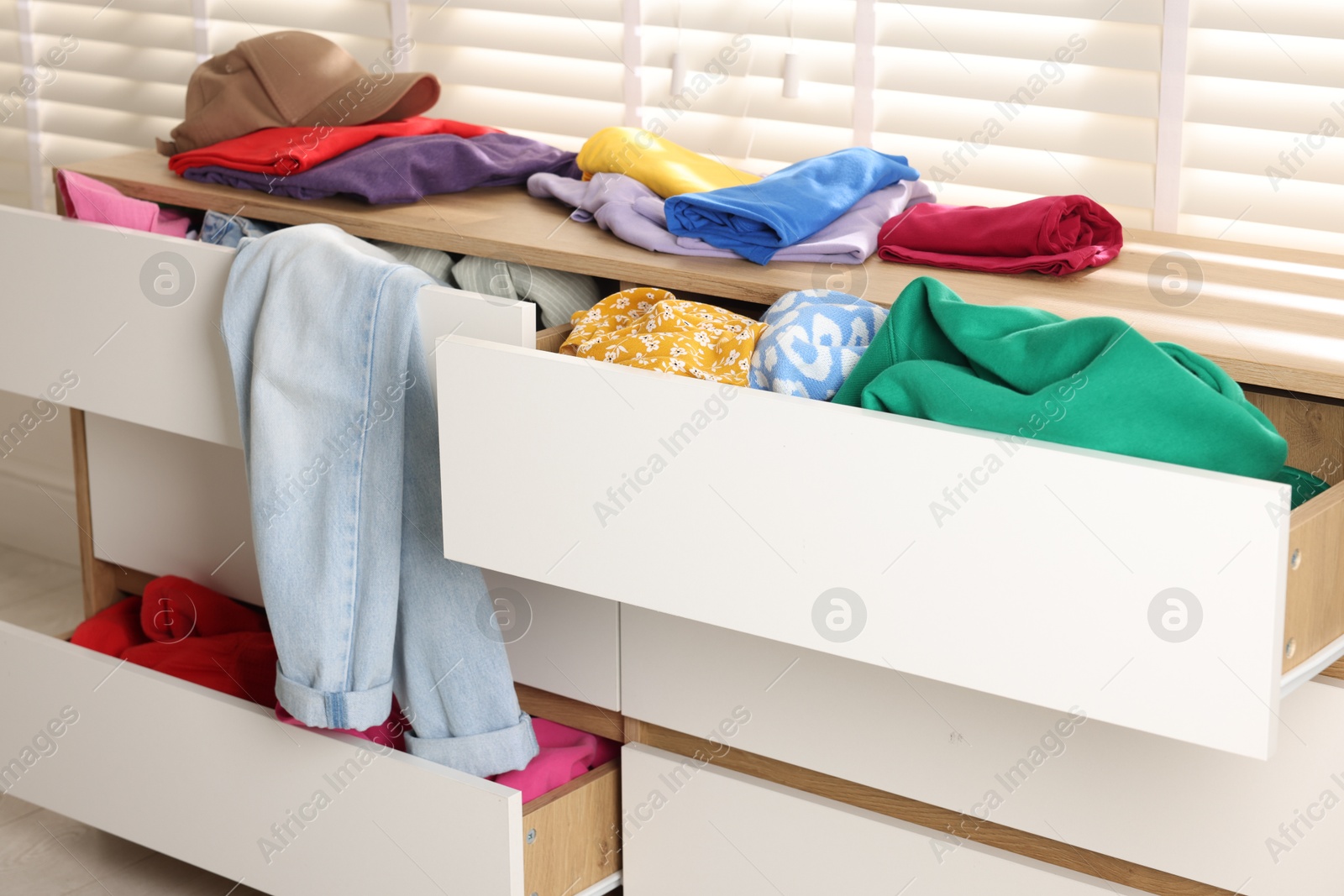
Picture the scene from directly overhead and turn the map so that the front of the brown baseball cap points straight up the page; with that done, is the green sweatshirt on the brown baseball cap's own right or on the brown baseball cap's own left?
on the brown baseball cap's own right

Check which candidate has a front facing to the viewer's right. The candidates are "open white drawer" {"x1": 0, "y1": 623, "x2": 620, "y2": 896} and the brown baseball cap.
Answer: the brown baseball cap

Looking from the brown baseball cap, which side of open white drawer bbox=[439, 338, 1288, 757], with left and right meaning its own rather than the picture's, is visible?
right

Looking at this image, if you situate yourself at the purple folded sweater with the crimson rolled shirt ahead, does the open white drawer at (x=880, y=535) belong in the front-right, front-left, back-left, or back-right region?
front-right

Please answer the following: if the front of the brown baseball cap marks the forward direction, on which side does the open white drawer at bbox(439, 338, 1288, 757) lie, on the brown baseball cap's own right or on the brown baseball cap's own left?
on the brown baseball cap's own right

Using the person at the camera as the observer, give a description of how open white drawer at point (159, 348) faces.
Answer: facing the viewer and to the left of the viewer

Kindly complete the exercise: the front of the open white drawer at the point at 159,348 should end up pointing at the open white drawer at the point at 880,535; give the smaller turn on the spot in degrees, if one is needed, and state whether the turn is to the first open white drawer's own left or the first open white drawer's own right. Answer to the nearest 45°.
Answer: approximately 90° to the first open white drawer's own left

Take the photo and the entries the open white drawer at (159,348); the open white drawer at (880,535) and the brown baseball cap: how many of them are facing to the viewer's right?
1

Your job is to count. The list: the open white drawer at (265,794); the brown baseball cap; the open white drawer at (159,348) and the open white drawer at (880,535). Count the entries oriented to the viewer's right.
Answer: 1

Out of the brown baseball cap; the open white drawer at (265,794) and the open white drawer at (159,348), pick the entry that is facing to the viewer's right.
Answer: the brown baseball cap

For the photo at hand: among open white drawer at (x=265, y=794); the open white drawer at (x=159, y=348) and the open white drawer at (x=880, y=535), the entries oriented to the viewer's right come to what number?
0

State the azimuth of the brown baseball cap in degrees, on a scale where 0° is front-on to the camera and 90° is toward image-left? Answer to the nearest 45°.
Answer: approximately 270°
